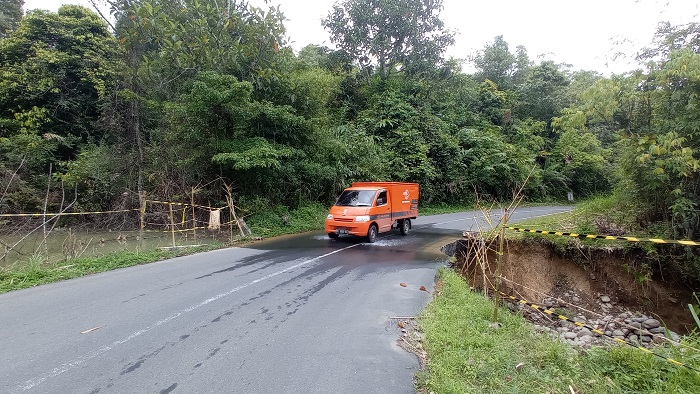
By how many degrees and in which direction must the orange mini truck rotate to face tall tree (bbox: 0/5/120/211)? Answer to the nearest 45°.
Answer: approximately 45° to its right

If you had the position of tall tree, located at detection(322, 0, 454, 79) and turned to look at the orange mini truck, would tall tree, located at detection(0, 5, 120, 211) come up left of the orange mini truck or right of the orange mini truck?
right

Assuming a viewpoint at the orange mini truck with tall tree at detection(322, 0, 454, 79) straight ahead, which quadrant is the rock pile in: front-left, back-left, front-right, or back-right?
back-right

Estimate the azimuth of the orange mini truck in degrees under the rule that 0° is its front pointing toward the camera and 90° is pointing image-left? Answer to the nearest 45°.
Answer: approximately 45°

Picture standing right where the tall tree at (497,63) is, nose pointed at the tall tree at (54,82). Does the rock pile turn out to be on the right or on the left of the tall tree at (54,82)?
left

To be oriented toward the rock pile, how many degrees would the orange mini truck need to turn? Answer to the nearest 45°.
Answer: approximately 90° to its left

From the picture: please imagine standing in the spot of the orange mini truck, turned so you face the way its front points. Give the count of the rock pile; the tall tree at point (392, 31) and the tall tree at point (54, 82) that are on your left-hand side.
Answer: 1

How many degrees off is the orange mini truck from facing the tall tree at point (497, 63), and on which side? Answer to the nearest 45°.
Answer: approximately 180°

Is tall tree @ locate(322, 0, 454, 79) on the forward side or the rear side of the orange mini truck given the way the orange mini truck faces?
on the rear side
